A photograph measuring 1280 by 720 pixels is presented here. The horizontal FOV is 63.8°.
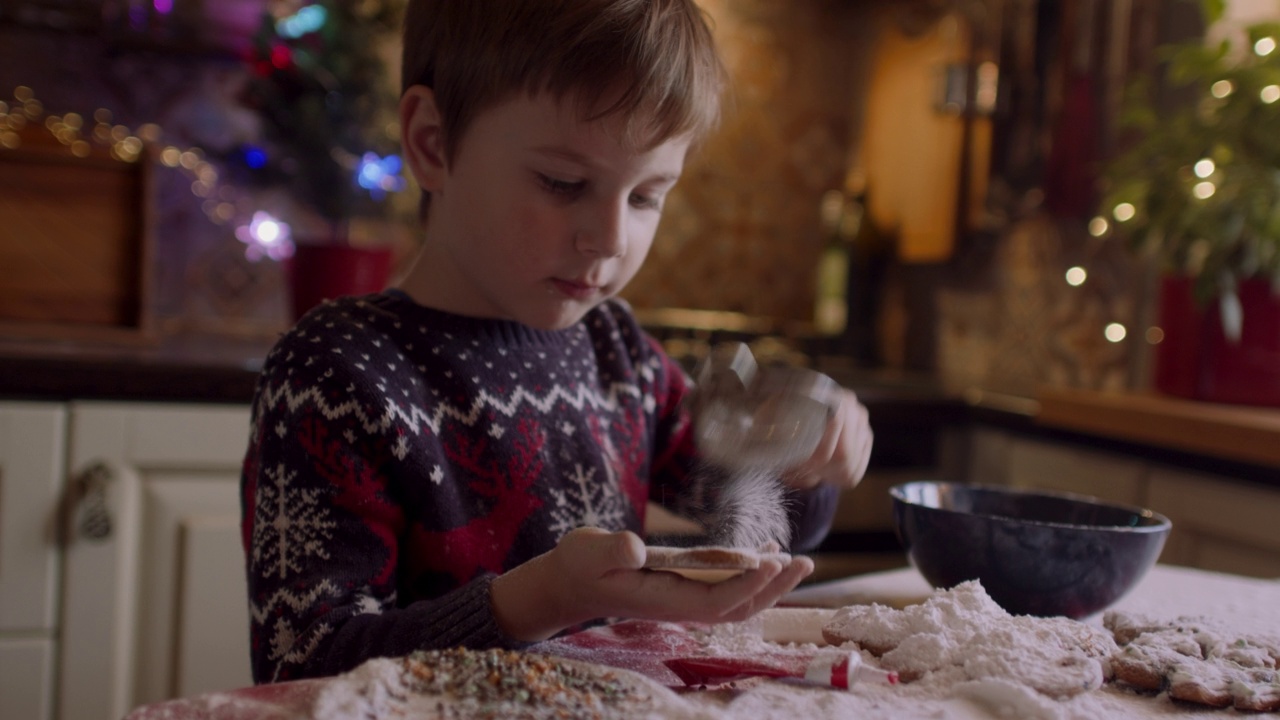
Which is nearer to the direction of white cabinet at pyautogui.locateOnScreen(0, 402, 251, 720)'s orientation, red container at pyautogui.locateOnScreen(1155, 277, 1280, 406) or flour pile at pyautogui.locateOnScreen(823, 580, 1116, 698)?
the flour pile

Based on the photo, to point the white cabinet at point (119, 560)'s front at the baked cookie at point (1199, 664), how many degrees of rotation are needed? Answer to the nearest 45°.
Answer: approximately 45° to its left

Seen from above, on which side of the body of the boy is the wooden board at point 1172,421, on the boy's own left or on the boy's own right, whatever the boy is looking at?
on the boy's own left

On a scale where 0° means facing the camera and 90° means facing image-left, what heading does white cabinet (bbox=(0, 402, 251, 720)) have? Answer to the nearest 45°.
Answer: approximately 0°

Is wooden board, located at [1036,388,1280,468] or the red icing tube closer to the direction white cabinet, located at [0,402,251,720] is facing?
the red icing tube

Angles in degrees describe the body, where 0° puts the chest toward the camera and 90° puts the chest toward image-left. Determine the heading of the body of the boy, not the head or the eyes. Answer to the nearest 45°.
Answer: approximately 315°

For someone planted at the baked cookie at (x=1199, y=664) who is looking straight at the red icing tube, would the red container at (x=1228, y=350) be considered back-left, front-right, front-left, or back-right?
back-right
